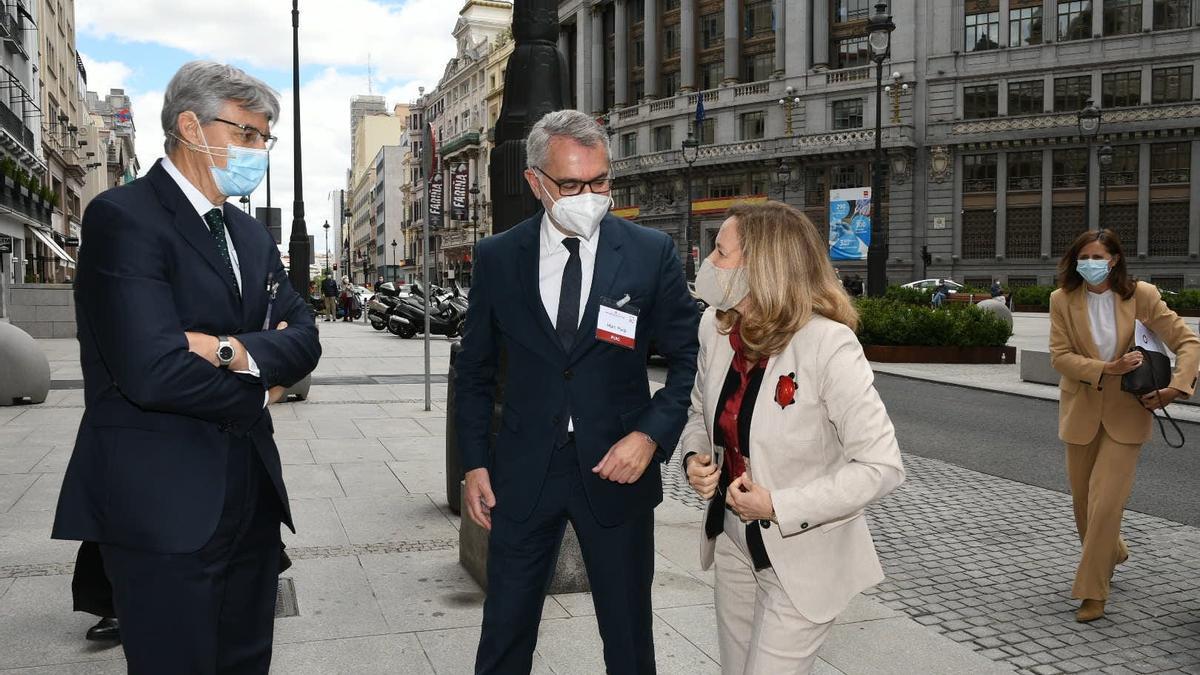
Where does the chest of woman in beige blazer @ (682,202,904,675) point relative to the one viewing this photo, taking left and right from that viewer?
facing the viewer and to the left of the viewer

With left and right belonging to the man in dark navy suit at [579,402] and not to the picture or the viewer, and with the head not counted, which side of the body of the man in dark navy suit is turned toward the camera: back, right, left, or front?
front

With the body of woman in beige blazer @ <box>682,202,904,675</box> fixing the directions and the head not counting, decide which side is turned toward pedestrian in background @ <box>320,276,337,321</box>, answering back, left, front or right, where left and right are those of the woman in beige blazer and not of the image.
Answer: right

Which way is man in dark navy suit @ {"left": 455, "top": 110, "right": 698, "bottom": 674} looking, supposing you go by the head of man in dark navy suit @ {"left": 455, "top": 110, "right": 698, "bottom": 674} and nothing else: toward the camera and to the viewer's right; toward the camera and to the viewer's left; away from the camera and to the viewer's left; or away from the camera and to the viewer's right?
toward the camera and to the viewer's right

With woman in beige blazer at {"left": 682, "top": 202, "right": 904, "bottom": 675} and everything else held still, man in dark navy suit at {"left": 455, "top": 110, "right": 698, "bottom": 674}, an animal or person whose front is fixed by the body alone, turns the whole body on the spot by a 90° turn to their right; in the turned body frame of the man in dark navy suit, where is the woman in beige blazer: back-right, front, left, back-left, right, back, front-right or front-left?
back-left

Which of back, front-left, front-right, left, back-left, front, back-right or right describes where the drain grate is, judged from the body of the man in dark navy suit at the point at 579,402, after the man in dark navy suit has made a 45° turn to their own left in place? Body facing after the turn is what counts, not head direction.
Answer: back

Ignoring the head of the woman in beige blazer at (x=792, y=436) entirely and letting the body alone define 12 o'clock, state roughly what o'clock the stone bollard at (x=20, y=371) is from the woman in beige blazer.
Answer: The stone bollard is roughly at 3 o'clock from the woman in beige blazer.

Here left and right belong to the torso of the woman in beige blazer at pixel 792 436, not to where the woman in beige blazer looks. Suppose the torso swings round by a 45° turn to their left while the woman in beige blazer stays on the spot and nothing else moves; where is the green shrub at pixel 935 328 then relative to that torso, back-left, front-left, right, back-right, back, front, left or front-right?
back

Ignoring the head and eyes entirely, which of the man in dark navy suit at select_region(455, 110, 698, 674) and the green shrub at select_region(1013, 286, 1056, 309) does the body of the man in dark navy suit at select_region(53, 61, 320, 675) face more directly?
the man in dark navy suit

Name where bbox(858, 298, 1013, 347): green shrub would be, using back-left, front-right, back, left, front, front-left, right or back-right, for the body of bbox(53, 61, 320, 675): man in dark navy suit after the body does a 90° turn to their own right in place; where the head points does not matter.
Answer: back

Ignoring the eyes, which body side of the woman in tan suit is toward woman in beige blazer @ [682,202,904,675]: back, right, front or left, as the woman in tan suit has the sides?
front

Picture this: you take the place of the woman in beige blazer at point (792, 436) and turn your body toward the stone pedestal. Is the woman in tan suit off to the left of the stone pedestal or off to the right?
right

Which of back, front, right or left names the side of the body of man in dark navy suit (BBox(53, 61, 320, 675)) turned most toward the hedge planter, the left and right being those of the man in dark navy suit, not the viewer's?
left

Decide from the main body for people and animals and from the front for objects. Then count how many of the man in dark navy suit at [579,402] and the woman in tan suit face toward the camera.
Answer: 2

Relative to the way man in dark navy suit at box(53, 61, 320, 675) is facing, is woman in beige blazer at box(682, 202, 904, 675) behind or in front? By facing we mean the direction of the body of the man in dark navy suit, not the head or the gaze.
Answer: in front

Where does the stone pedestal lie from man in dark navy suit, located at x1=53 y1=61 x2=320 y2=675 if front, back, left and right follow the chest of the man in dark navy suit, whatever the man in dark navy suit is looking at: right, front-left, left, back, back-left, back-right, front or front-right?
left

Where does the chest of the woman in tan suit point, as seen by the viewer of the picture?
toward the camera

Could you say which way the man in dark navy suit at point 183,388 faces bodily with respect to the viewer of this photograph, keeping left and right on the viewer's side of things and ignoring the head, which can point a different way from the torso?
facing the viewer and to the right of the viewer
